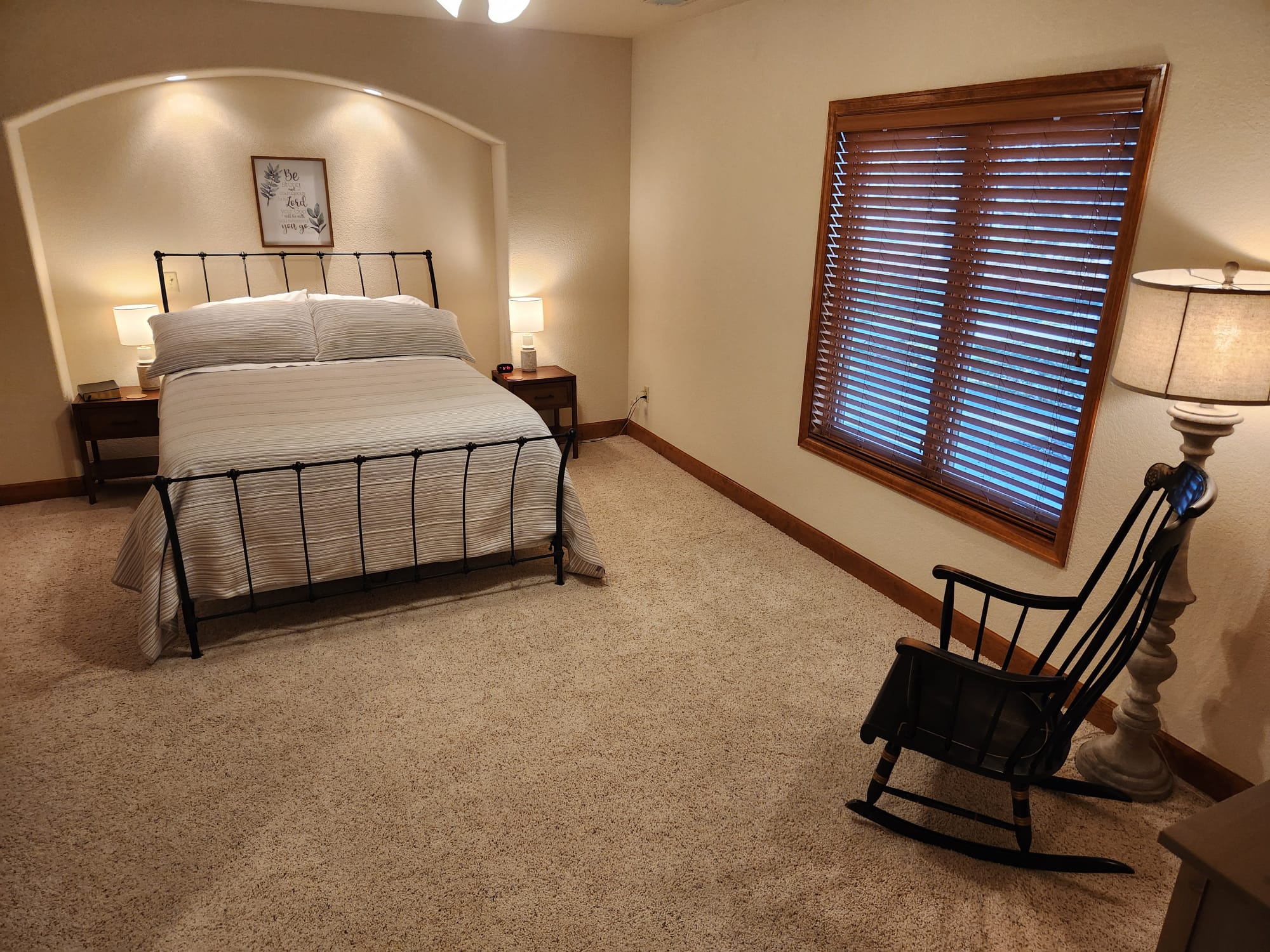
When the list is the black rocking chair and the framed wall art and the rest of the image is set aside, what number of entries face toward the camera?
1

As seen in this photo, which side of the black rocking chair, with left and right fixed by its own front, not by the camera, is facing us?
left

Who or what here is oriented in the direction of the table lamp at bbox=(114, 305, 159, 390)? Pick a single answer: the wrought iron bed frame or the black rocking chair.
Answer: the black rocking chair

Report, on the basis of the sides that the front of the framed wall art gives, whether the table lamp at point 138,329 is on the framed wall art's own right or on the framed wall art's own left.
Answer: on the framed wall art's own right

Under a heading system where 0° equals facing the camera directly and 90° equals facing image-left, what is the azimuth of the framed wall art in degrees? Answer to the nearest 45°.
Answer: approximately 0°

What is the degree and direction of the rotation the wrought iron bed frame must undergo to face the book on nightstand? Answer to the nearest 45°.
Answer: approximately 135° to its right

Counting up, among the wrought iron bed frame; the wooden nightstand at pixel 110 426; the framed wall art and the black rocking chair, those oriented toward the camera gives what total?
3
